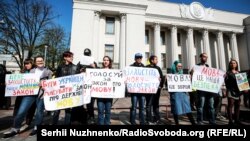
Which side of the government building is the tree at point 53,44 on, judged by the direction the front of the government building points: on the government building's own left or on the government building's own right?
on the government building's own right

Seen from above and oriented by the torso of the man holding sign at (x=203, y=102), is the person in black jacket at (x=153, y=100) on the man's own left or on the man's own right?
on the man's own right

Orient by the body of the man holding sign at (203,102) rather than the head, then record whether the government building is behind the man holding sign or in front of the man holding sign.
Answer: behind

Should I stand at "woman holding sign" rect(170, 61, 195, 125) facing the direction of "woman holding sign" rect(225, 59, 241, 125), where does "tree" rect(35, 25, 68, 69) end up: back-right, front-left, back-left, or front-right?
back-left

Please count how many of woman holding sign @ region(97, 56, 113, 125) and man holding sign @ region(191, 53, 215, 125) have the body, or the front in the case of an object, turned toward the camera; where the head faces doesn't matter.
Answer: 2

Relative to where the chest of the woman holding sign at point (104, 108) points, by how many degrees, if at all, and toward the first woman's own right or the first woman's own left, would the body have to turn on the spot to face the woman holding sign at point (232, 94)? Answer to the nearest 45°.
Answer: approximately 90° to the first woman's own left

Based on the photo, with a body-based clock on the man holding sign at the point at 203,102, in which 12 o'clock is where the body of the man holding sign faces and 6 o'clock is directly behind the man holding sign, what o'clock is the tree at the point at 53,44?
The tree is roughly at 4 o'clock from the man holding sign.

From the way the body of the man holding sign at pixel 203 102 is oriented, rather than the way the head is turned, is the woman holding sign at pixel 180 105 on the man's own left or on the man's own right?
on the man's own right

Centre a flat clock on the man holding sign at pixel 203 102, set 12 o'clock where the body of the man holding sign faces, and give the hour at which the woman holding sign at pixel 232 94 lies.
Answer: The woman holding sign is roughly at 8 o'clock from the man holding sign.

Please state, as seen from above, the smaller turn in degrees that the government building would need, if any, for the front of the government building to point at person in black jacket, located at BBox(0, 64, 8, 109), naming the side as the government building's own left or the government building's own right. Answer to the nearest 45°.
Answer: approximately 45° to the government building's own right
